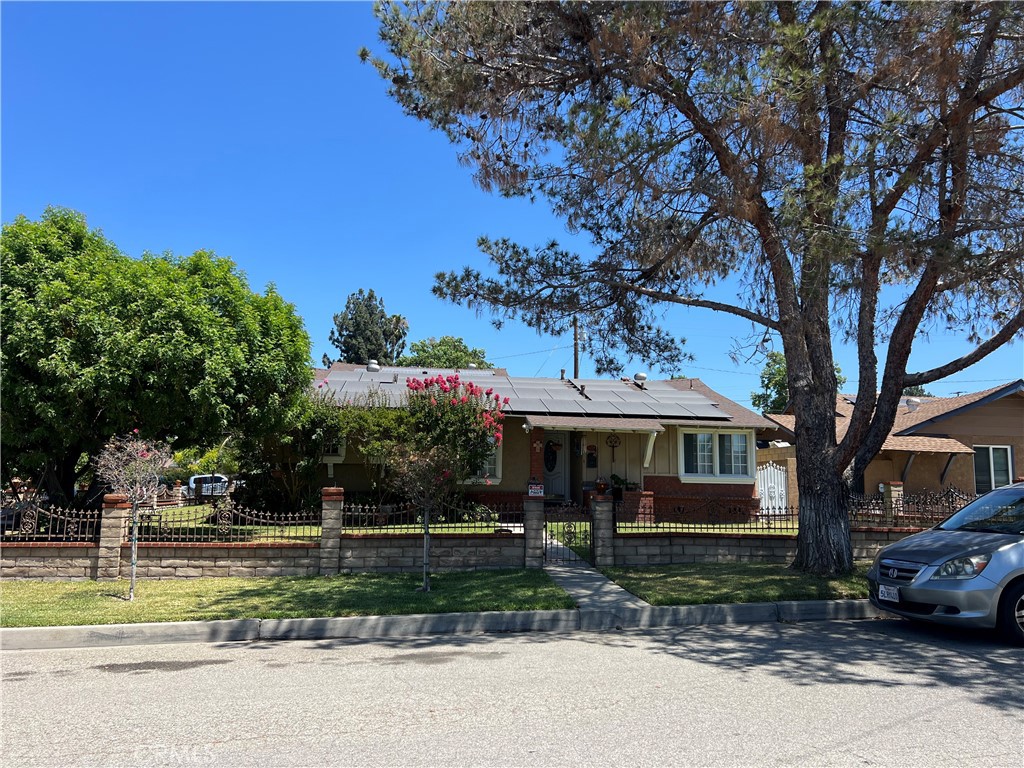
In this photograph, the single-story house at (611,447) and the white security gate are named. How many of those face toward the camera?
2

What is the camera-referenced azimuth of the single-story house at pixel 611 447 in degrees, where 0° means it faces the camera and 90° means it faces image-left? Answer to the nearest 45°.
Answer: approximately 0°

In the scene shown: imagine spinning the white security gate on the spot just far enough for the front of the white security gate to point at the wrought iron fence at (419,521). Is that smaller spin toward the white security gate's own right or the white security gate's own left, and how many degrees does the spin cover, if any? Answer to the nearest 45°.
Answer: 0° — it already faces it

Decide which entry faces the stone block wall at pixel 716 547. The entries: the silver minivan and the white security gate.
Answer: the white security gate

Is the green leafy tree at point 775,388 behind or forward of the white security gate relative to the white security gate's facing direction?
behind
